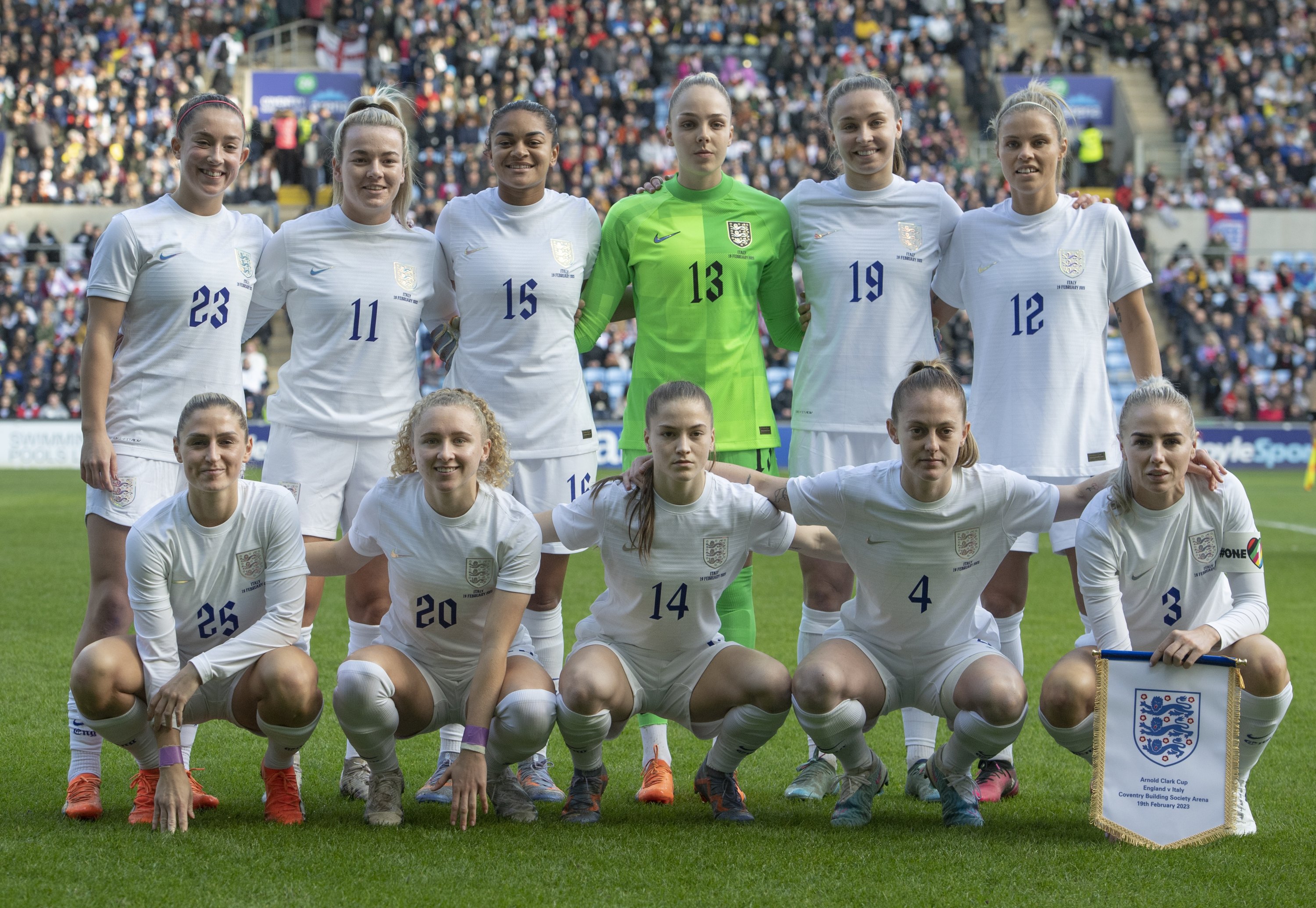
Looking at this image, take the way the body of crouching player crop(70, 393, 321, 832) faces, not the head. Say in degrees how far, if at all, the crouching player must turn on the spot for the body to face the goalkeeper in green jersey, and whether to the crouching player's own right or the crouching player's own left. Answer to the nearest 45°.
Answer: approximately 90° to the crouching player's own left

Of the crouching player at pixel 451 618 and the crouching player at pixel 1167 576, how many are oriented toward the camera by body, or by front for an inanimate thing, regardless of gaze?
2

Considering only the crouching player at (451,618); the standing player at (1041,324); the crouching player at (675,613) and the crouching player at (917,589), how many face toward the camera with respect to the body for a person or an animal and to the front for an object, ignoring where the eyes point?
4

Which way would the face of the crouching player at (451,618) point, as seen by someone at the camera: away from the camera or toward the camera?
toward the camera

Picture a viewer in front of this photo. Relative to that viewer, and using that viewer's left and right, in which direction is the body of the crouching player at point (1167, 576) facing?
facing the viewer

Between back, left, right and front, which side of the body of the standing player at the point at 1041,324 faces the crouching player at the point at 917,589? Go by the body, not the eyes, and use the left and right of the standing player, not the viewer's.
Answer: front

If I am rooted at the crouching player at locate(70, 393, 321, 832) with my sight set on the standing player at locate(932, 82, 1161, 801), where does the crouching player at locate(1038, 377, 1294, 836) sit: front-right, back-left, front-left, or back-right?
front-right

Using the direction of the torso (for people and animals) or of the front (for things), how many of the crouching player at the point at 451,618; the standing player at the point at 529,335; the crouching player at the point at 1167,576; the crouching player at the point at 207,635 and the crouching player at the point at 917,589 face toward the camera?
5

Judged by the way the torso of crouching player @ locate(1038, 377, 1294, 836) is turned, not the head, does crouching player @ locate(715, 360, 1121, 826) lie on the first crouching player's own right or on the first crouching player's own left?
on the first crouching player's own right

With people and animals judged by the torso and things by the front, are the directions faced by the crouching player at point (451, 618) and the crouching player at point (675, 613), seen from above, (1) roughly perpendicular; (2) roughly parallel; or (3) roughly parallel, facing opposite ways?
roughly parallel

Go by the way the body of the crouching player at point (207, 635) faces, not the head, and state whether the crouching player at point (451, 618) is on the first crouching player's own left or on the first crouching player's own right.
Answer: on the first crouching player's own left

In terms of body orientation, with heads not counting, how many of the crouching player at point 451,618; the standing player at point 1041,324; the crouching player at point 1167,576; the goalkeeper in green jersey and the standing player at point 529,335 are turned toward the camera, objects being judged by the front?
5

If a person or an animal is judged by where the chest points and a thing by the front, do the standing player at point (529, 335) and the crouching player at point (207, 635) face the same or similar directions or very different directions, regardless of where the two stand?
same or similar directions

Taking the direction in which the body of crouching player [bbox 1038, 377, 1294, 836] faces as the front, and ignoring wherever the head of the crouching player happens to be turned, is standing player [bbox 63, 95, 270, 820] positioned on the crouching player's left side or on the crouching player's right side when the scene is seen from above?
on the crouching player's right side

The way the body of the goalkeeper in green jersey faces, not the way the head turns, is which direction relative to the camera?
toward the camera

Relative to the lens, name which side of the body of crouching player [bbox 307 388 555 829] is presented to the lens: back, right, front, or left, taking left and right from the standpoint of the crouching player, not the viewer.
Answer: front
